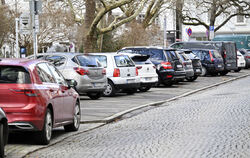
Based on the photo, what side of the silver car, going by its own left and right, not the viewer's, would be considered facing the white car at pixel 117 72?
right

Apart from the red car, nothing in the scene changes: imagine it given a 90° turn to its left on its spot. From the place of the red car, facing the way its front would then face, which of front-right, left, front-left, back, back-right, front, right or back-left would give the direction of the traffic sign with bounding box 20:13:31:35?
front-right

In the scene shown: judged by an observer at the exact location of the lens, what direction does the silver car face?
facing away from the viewer and to the left of the viewer

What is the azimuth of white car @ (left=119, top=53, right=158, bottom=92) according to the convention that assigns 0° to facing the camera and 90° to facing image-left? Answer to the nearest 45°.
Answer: approximately 135°

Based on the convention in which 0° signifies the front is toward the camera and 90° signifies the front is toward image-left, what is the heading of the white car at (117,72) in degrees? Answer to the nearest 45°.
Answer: approximately 135°

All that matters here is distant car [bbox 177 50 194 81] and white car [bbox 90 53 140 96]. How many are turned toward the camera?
0

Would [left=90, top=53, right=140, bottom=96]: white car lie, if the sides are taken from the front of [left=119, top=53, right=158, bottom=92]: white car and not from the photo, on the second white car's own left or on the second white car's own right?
on the second white car's own left

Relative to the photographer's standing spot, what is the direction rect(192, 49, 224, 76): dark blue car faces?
facing away from the viewer and to the left of the viewer

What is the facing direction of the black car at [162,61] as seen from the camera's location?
facing away from the viewer and to the left of the viewer
